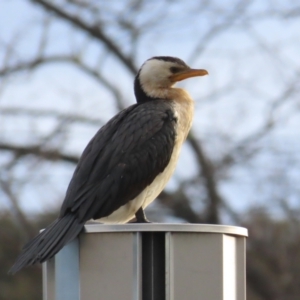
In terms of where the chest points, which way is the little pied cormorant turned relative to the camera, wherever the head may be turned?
to the viewer's right
